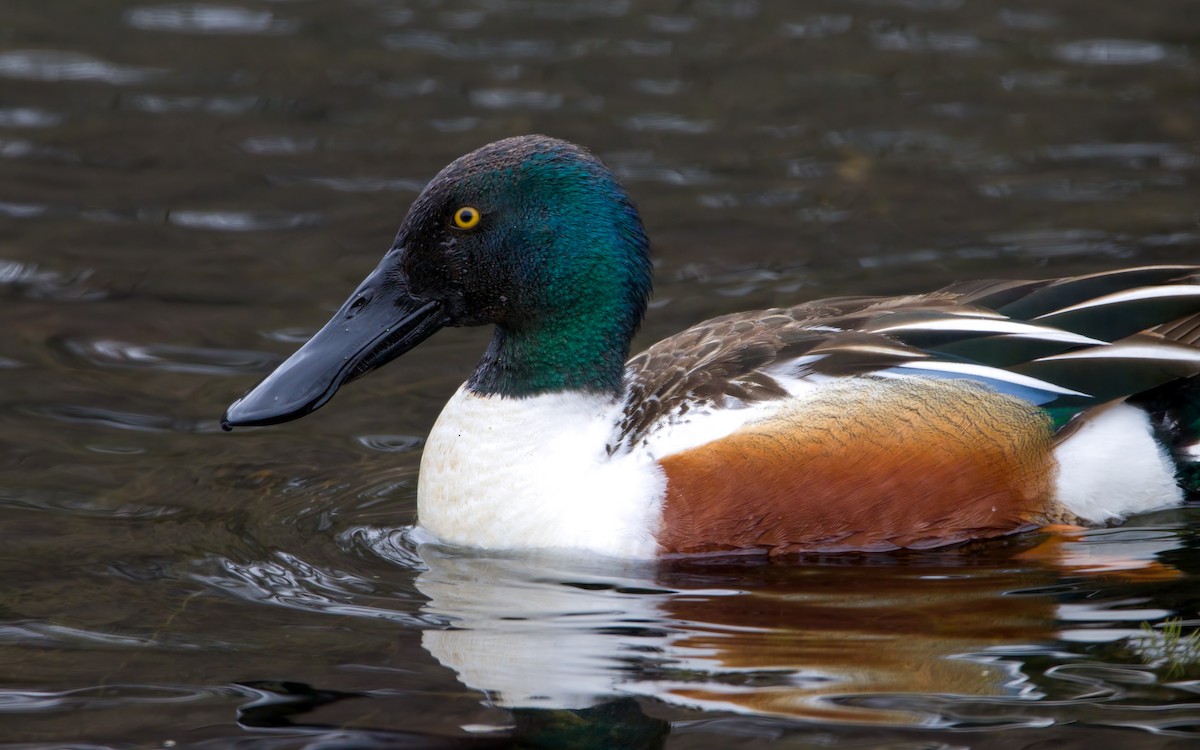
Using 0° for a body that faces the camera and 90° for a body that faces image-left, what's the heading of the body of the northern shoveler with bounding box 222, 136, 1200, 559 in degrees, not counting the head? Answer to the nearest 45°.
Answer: approximately 90°
